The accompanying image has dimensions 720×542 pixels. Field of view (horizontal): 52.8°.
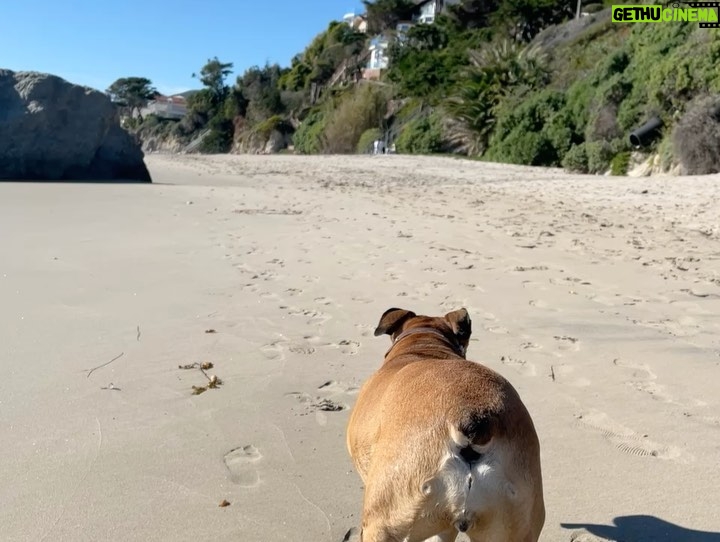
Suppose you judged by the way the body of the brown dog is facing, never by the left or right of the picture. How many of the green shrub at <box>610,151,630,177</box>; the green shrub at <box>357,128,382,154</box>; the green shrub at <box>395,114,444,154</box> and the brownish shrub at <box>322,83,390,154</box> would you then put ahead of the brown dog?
4

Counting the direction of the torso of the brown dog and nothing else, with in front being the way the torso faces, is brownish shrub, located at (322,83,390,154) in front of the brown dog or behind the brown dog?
in front

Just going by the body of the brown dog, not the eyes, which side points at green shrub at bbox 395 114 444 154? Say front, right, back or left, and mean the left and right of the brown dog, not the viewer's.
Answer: front

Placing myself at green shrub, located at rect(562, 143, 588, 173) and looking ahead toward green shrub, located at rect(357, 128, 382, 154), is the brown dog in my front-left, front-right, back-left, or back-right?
back-left

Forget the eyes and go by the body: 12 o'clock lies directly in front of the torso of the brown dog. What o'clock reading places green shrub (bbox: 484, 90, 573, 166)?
The green shrub is roughly at 12 o'clock from the brown dog.

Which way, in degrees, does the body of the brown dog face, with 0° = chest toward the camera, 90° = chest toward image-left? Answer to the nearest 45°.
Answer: approximately 180°

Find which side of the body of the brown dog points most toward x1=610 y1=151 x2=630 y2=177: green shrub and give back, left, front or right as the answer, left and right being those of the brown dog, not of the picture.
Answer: front

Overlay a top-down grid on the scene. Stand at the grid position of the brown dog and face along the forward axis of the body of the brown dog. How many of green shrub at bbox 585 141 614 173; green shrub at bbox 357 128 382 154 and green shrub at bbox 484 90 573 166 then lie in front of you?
3

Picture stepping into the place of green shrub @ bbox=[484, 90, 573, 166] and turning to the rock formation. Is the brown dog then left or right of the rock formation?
left

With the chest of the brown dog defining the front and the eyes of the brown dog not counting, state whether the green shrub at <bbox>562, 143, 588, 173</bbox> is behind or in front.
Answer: in front

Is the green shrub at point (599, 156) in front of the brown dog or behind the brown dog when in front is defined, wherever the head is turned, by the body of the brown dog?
in front

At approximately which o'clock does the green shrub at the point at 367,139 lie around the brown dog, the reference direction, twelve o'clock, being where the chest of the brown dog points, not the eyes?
The green shrub is roughly at 12 o'clock from the brown dog.

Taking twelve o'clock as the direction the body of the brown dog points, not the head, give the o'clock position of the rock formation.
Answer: The rock formation is roughly at 11 o'clock from the brown dog.
